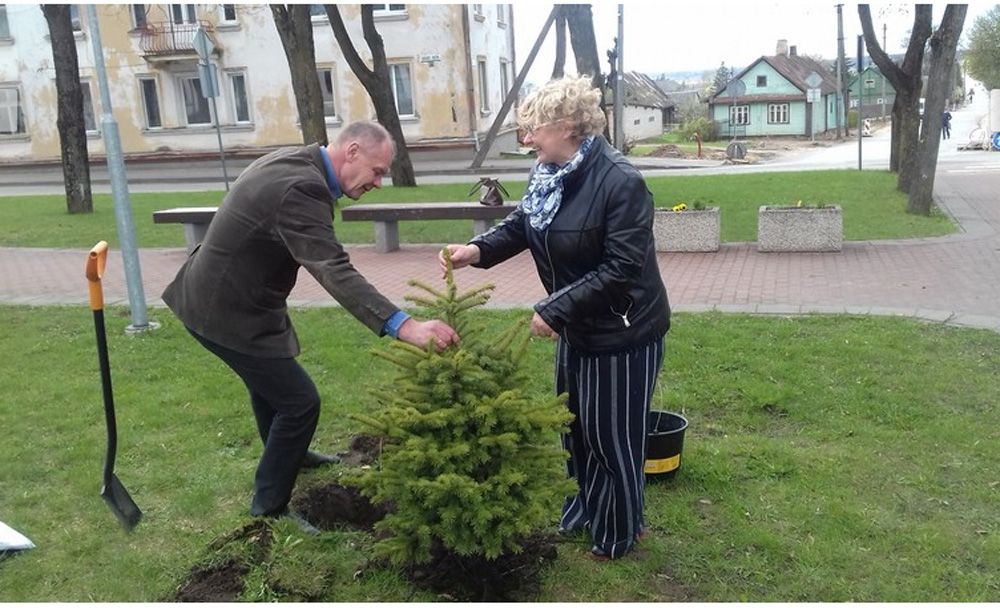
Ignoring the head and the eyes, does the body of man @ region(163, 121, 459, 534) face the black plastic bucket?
yes

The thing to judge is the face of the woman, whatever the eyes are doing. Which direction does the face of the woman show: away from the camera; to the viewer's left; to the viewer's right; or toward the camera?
to the viewer's left

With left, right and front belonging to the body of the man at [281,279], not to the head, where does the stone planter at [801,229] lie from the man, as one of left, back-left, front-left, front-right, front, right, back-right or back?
front-left

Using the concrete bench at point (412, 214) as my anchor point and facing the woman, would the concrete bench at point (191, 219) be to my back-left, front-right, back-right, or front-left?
back-right

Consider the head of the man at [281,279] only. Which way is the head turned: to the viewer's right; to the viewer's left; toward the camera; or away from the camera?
to the viewer's right

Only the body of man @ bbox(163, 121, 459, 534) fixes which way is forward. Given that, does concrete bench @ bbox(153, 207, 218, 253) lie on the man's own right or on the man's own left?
on the man's own left

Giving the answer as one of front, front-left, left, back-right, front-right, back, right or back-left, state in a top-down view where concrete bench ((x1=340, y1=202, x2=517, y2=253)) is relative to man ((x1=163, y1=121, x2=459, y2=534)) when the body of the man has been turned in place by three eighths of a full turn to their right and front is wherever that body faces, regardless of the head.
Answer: back-right

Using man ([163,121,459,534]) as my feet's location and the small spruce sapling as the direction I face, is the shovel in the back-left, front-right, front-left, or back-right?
back-right

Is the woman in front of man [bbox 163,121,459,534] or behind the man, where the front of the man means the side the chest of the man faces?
in front

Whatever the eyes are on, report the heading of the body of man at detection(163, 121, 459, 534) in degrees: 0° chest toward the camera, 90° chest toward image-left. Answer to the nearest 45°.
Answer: approximately 270°

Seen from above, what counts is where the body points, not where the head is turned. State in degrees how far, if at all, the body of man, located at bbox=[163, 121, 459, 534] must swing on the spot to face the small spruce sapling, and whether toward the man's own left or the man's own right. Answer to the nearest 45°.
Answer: approximately 45° to the man's own right

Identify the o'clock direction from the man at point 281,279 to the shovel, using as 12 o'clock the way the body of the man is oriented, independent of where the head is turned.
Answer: The shovel is roughly at 7 o'clock from the man.

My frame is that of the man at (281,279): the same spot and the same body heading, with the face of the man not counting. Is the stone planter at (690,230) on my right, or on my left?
on my left
